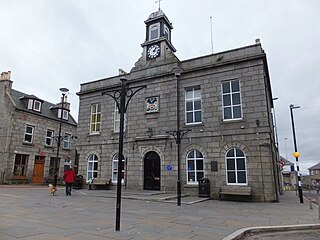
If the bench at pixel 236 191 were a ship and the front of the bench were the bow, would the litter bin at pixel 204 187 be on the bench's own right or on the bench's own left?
on the bench's own right

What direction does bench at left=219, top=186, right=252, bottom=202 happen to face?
toward the camera

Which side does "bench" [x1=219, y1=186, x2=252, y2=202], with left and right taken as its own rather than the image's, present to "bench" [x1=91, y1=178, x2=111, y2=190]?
right

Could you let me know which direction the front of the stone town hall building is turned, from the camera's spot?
facing the viewer and to the left of the viewer

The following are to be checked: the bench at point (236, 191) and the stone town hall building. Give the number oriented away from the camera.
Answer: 0
